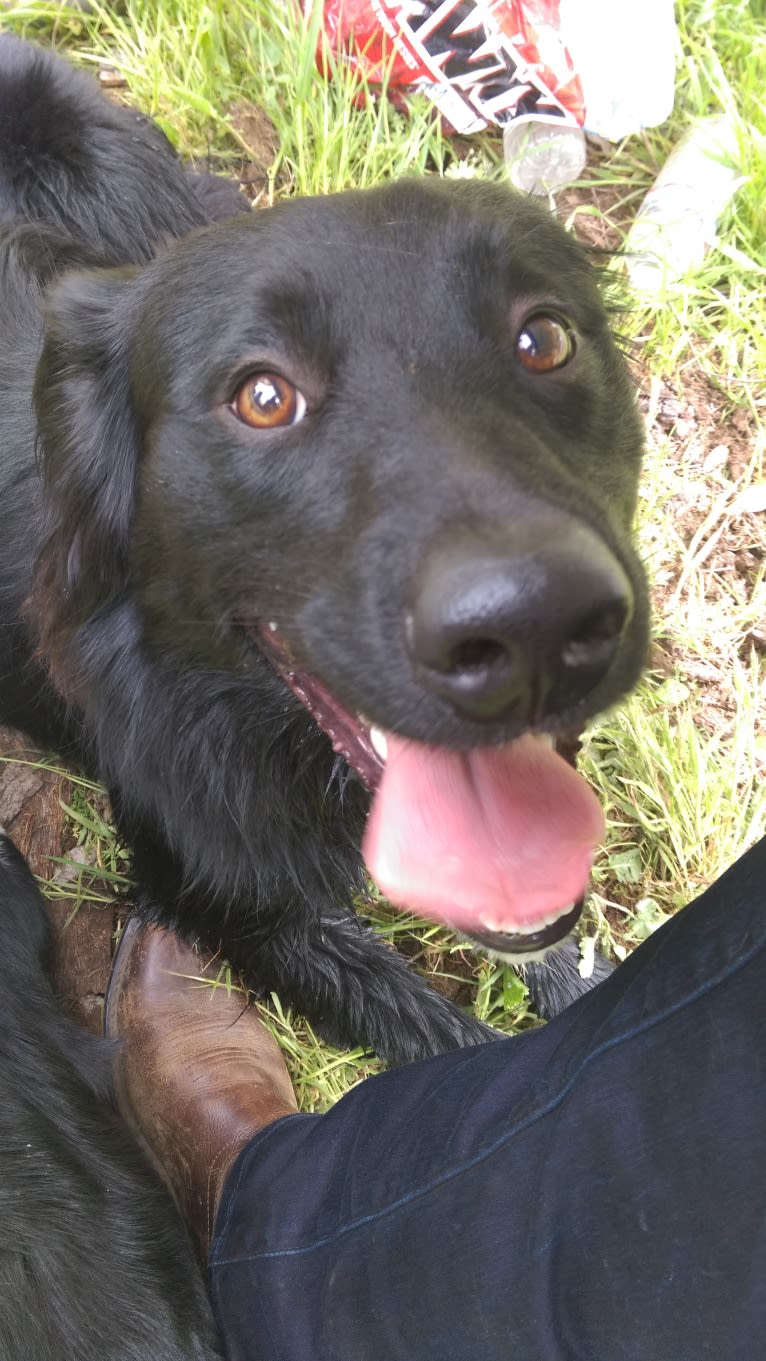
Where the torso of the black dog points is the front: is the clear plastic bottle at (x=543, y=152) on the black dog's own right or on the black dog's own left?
on the black dog's own left

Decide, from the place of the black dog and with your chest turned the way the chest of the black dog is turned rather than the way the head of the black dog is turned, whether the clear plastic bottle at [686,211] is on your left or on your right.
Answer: on your left

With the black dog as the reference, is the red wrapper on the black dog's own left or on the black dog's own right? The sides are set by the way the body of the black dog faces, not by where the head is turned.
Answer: on the black dog's own left

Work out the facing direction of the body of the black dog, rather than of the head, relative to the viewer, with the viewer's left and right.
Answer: facing the viewer and to the right of the viewer
